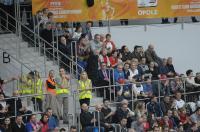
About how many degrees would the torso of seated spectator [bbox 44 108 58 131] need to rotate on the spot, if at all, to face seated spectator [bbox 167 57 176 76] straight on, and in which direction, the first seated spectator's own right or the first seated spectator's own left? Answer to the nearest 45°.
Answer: approximately 180°

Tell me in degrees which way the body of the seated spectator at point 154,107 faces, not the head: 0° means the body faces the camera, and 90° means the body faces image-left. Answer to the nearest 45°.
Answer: approximately 45°

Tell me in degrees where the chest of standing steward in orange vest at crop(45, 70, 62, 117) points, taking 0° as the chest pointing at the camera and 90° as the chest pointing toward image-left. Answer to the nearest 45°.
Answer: approximately 315°

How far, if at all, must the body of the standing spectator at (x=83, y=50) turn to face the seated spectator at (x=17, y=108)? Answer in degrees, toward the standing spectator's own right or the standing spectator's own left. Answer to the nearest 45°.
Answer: approximately 45° to the standing spectator's own right

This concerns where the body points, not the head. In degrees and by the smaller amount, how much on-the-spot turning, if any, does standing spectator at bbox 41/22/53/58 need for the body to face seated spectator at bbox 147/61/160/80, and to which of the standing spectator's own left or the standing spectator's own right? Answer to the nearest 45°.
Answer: approximately 45° to the standing spectator's own left

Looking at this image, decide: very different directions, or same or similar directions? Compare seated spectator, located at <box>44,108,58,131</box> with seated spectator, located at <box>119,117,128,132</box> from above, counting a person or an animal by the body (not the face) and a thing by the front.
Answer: same or similar directions

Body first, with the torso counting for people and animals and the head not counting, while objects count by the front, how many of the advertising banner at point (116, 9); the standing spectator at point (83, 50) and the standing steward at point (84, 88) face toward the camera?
3

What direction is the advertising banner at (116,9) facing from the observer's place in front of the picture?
facing the viewer

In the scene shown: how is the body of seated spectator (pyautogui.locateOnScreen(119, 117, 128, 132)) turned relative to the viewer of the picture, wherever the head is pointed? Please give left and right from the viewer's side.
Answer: facing the viewer and to the left of the viewer

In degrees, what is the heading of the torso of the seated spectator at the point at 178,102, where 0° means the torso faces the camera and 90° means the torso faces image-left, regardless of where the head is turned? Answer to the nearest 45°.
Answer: approximately 45°
